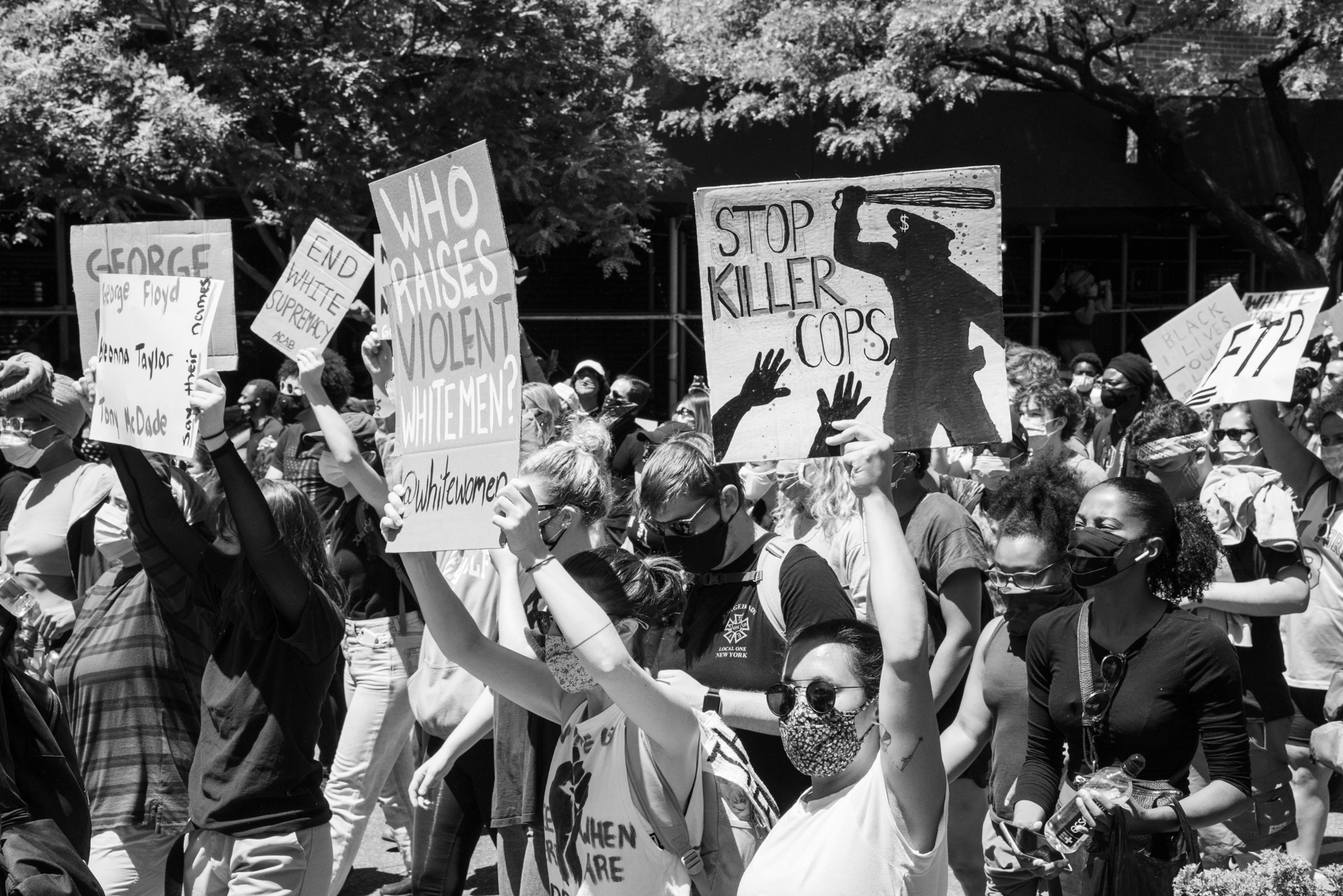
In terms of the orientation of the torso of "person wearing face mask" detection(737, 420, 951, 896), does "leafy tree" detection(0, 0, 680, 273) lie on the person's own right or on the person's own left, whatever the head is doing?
on the person's own right

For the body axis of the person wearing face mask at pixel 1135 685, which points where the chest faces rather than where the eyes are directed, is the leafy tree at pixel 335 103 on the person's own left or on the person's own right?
on the person's own right

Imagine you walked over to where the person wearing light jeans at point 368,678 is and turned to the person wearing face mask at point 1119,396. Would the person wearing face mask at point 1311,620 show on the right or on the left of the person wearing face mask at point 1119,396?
right

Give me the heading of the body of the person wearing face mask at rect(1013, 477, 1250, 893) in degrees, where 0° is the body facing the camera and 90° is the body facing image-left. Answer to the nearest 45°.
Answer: approximately 45°

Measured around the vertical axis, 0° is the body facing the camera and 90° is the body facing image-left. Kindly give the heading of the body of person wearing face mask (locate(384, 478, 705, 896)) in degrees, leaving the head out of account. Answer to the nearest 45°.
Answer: approximately 45°

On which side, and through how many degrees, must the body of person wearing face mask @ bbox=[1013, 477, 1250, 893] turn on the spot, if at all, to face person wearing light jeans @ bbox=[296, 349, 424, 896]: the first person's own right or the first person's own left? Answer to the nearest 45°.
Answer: approximately 90° to the first person's own right

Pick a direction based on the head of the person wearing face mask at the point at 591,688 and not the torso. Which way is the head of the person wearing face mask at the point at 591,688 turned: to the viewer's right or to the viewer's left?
to the viewer's left

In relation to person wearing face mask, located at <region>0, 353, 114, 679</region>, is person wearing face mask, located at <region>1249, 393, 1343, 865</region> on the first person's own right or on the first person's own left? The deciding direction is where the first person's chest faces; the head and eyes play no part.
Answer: on the first person's own left
